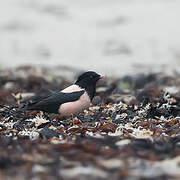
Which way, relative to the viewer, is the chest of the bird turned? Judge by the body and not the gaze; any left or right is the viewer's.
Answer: facing to the right of the viewer

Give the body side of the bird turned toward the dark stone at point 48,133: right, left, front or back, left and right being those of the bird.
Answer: right
